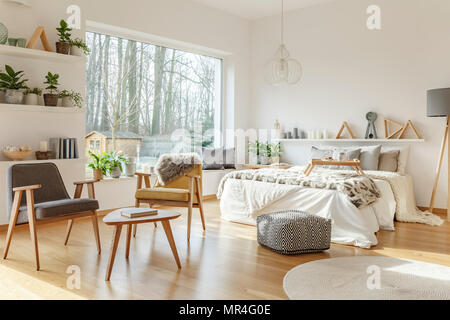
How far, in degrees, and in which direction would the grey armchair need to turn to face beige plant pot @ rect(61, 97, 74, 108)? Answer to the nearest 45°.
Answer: approximately 135° to its left

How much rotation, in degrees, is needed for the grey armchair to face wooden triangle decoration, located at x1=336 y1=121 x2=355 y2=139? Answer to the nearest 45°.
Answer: approximately 45° to its left

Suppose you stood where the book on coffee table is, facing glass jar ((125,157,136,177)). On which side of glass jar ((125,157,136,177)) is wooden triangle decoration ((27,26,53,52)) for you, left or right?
left

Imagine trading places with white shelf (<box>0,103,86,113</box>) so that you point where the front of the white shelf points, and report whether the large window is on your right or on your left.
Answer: on your left

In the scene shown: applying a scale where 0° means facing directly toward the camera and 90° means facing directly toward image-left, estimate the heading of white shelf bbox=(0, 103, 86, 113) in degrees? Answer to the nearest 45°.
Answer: approximately 315°

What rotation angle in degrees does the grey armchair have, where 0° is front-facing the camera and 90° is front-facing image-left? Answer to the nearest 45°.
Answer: approximately 315°

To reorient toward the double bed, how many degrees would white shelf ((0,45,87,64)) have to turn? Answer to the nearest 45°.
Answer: approximately 45° to its left

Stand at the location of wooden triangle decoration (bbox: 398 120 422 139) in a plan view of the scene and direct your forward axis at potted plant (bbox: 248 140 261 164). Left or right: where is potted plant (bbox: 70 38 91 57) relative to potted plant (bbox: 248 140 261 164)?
left

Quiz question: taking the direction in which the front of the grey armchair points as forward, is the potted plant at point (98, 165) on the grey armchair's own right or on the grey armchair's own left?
on the grey armchair's own left
